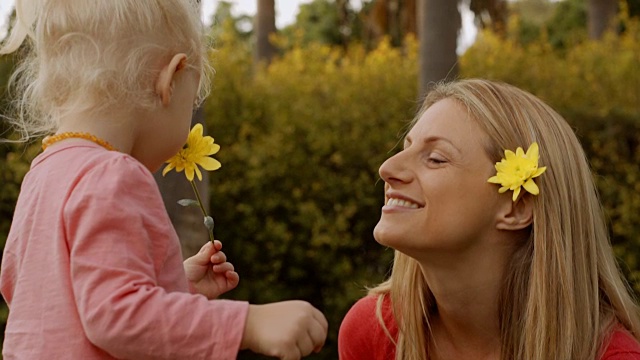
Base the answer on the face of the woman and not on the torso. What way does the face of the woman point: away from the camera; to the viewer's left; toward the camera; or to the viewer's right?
to the viewer's left

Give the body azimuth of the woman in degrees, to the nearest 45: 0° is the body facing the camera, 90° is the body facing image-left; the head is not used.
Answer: approximately 45°
